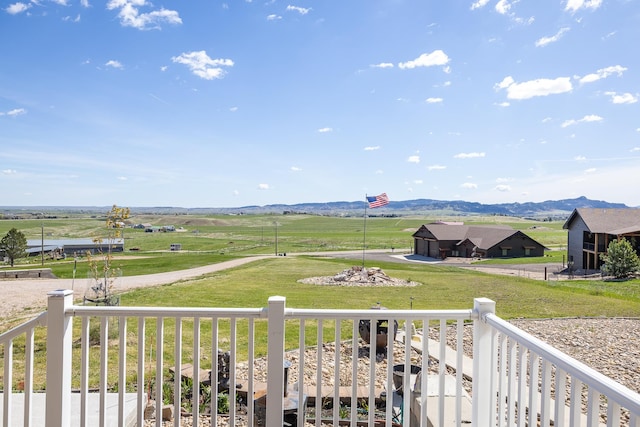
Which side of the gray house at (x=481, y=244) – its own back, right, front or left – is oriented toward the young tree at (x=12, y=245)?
right

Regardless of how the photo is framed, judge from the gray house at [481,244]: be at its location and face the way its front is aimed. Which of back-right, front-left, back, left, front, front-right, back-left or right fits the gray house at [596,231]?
left

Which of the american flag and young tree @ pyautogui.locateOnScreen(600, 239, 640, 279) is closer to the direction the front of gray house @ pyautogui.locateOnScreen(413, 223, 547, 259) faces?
the american flag

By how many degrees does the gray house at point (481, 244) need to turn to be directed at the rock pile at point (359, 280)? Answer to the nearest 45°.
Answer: approximately 45° to its right

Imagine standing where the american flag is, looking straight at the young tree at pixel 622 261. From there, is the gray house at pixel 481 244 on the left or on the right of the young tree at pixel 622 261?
left
